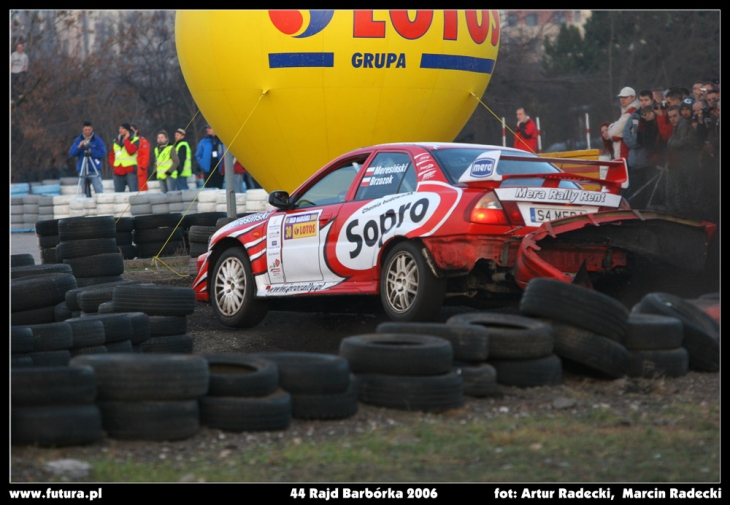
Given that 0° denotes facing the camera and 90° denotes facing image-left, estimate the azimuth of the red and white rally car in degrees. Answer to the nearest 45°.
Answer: approximately 135°

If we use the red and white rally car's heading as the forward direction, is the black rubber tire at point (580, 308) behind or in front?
behind

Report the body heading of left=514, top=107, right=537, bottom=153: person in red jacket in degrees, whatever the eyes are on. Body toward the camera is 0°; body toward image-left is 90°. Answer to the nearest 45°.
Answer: approximately 45°

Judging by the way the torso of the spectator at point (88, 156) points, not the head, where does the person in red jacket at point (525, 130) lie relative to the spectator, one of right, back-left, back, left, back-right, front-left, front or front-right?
front-left

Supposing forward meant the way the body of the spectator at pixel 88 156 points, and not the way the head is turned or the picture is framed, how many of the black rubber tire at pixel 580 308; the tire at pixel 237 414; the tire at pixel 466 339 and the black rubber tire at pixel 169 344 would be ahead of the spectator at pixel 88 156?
4

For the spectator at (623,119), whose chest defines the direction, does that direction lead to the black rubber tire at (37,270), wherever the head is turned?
yes

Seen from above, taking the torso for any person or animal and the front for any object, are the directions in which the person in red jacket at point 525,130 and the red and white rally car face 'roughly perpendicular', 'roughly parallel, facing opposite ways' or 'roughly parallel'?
roughly perpendicular
